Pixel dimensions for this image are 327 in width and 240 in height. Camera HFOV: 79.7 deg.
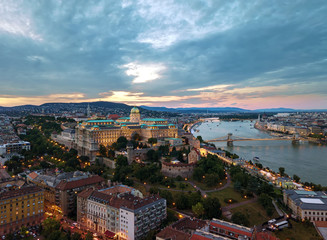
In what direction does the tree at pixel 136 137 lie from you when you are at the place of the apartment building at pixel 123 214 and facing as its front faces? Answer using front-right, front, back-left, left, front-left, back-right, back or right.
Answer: back-right

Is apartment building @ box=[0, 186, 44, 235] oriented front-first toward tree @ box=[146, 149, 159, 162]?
no

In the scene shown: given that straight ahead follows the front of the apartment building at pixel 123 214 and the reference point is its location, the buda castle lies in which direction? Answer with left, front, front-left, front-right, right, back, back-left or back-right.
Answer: back-right

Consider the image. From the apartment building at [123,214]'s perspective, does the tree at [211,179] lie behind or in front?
behind

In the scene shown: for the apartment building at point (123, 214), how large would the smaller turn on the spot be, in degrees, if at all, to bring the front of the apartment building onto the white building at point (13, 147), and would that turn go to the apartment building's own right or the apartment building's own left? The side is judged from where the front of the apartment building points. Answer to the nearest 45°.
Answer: approximately 90° to the apartment building's own right

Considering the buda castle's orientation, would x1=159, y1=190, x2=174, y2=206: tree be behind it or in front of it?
in front

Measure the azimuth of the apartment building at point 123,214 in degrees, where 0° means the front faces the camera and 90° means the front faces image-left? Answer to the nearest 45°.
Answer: approximately 45°

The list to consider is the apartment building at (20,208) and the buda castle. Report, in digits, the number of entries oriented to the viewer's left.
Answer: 0

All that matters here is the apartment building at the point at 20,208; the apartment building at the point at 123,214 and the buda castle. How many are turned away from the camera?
0

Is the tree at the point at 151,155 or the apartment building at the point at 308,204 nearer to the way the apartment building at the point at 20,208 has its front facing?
the apartment building

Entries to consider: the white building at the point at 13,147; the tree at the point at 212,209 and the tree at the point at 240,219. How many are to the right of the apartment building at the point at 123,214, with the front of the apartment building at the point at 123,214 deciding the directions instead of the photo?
1

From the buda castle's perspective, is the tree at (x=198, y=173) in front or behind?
in front

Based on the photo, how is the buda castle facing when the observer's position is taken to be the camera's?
facing the viewer and to the right of the viewer
